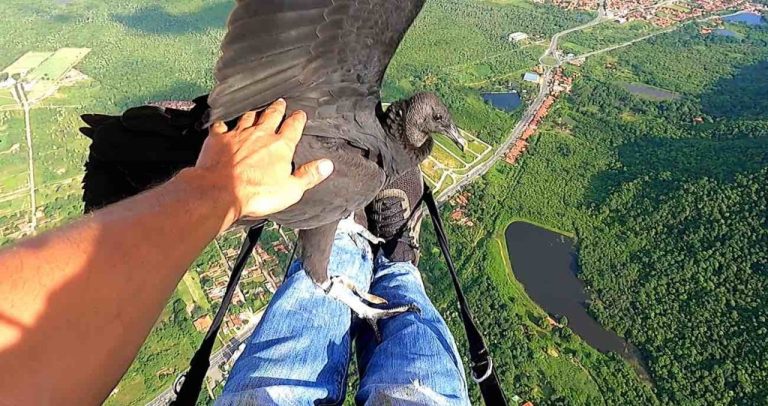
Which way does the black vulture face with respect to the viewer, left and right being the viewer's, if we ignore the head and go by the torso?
facing to the right of the viewer

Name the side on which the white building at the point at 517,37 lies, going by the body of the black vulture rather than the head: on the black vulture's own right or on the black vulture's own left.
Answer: on the black vulture's own left
